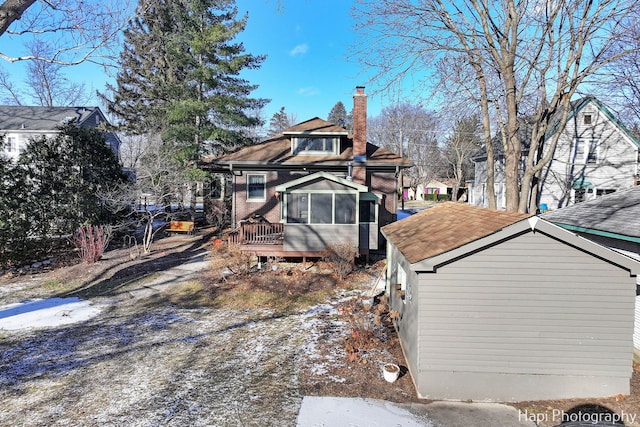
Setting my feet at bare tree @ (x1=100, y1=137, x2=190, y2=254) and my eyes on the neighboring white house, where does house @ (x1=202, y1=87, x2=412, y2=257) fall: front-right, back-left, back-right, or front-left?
back-right

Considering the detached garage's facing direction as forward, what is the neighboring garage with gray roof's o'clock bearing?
The neighboring garage with gray roof is roughly at 1 o'clock from the detached garage.

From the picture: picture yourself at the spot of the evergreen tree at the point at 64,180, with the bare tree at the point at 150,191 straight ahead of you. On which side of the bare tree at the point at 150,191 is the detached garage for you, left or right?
right

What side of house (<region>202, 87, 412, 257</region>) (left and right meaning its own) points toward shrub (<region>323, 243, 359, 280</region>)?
back

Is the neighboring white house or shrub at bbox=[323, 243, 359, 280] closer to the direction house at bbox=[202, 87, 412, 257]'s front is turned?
the neighboring white house

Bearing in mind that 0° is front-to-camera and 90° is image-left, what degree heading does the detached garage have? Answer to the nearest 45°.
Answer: approximately 180°

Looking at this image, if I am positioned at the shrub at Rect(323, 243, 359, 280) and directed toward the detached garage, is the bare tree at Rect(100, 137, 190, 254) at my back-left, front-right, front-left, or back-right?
back-right

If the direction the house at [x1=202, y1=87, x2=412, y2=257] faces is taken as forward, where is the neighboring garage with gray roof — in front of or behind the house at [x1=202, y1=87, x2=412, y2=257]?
behind

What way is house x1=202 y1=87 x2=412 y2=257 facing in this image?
away from the camera

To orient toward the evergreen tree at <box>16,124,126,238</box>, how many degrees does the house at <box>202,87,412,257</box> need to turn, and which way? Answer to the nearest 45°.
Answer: approximately 90° to its left
